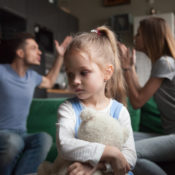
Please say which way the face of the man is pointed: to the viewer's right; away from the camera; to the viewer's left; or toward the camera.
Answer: to the viewer's right

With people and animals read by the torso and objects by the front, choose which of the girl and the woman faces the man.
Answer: the woman

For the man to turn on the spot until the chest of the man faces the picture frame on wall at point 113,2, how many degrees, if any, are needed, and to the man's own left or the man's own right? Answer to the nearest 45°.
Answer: approximately 90° to the man's own left

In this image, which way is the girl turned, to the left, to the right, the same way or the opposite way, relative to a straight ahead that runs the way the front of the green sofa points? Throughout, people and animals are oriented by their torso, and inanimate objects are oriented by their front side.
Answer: the same way

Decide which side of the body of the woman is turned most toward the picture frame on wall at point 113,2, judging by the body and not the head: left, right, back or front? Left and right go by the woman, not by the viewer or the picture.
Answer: right

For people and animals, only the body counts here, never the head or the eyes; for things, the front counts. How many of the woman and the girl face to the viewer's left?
1

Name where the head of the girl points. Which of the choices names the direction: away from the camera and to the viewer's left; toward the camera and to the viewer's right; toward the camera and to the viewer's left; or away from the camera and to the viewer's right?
toward the camera and to the viewer's left

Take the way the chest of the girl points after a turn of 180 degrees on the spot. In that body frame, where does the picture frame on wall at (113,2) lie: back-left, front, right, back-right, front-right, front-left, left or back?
front

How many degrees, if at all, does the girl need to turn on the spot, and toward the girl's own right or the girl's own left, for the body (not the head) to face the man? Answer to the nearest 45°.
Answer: approximately 135° to the girl's own right

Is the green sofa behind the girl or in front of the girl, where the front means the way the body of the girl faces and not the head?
behind

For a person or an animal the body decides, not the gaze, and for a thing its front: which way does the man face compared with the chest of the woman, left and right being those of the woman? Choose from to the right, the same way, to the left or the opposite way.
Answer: the opposite way

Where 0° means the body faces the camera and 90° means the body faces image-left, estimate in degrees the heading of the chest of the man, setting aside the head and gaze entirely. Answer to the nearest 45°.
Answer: approximately 315°

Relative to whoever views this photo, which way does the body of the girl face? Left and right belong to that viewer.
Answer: facing the viewer

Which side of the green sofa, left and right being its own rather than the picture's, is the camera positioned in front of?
front

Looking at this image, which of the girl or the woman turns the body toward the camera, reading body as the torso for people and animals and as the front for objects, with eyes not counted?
the girl

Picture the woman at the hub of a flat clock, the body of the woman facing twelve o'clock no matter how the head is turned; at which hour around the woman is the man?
The man is roughly at 12 o'clock from the woman.

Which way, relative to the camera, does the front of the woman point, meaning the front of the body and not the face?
to the viewer's left

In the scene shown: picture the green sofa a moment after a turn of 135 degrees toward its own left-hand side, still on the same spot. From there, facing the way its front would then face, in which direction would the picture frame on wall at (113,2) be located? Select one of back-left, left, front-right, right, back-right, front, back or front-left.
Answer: front-left

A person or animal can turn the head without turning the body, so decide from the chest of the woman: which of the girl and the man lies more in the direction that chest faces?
the man
